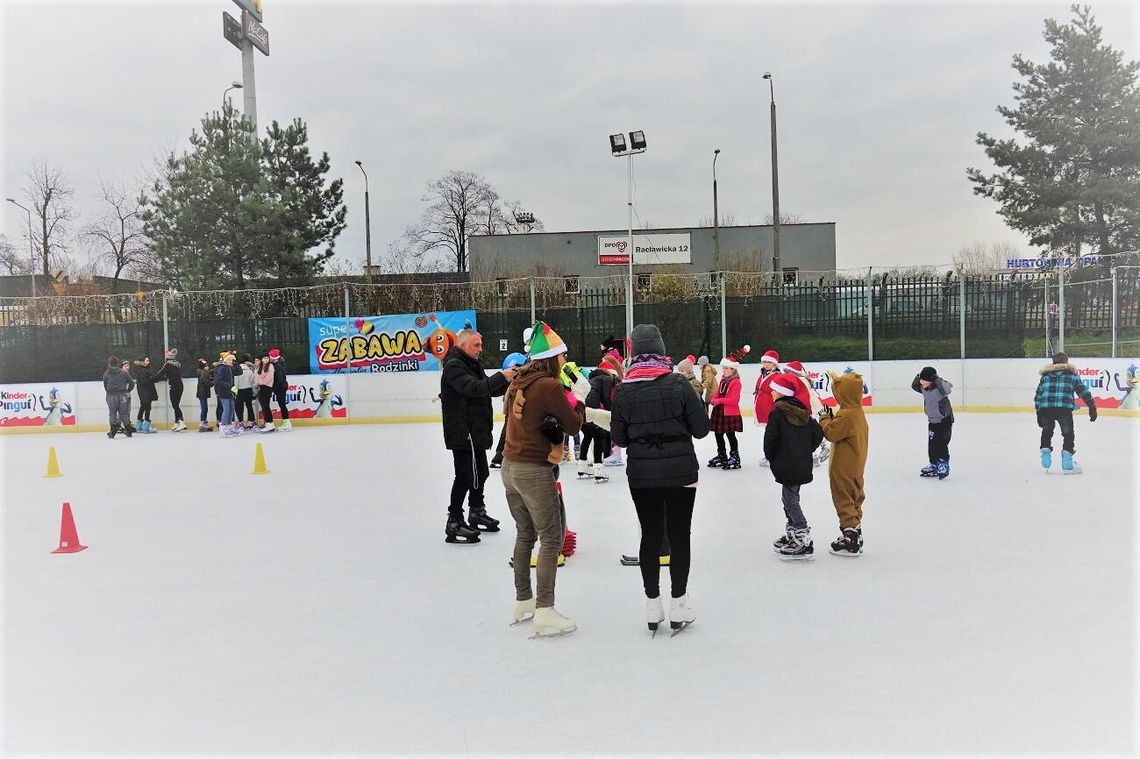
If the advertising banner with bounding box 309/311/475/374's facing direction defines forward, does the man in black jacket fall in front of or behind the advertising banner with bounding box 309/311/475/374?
in front

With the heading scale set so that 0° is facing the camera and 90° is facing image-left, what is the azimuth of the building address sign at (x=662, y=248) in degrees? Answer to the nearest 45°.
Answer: approximately 0°

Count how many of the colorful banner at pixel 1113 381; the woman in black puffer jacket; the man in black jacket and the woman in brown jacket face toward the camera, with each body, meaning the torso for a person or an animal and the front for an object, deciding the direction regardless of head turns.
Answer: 1

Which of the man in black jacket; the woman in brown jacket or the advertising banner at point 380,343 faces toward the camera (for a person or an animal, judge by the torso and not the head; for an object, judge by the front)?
the advertising banner

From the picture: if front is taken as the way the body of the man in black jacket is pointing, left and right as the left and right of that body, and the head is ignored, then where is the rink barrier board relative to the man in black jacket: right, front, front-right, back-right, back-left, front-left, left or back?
left

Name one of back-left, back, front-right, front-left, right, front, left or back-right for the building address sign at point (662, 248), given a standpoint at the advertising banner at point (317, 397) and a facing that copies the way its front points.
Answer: back-left

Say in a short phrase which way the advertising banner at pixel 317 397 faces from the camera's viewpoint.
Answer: facing the viewer

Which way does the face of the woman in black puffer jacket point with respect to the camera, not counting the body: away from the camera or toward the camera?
away from the camera

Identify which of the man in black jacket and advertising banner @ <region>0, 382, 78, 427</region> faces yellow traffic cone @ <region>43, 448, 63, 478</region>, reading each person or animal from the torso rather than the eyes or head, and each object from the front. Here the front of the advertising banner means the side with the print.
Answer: the advertising banner

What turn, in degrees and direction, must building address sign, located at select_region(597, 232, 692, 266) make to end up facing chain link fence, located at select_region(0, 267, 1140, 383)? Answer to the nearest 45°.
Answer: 0° — it already faces it

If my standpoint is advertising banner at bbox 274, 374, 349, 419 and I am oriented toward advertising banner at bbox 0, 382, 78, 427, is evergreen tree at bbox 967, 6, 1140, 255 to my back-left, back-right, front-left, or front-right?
back-right

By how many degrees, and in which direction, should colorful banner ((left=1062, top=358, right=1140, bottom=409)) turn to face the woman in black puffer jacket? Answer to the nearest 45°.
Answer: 0° — it already faces them

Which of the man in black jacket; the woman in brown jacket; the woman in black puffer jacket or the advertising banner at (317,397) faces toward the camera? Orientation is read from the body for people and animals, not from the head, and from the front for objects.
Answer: the advertising banner

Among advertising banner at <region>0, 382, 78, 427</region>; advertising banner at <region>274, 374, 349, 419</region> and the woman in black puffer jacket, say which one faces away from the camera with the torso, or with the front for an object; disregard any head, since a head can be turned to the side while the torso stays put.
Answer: the woman in black puffer jacket

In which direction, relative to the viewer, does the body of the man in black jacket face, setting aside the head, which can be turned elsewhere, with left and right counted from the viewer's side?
facing to the right of the viewer

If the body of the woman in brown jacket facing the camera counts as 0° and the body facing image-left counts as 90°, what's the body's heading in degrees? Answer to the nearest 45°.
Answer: approximately 225°

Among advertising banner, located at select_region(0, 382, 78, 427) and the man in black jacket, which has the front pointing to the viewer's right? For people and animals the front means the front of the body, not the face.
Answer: the man in black jacket

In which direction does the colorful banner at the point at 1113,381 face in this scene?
toward the camera
